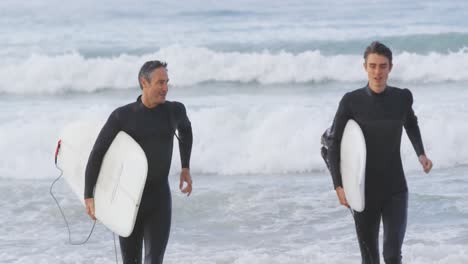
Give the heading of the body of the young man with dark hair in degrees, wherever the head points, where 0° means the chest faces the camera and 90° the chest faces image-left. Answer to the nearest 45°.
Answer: approximately 0°

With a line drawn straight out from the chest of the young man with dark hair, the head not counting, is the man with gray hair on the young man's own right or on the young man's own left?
on the young man's own right

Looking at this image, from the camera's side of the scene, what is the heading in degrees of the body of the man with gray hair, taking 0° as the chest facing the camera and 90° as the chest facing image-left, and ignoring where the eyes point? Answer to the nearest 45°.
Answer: approximately 315°

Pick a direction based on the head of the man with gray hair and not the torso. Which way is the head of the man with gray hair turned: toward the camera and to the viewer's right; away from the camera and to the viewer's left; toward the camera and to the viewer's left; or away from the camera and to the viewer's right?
toward the camera and to the viewer's right

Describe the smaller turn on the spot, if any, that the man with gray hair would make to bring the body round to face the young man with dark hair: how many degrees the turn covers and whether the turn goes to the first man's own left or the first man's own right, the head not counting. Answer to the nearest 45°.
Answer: approximately 45° to the first man's own left

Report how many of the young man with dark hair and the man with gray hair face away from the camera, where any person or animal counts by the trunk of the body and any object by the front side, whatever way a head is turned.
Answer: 0
